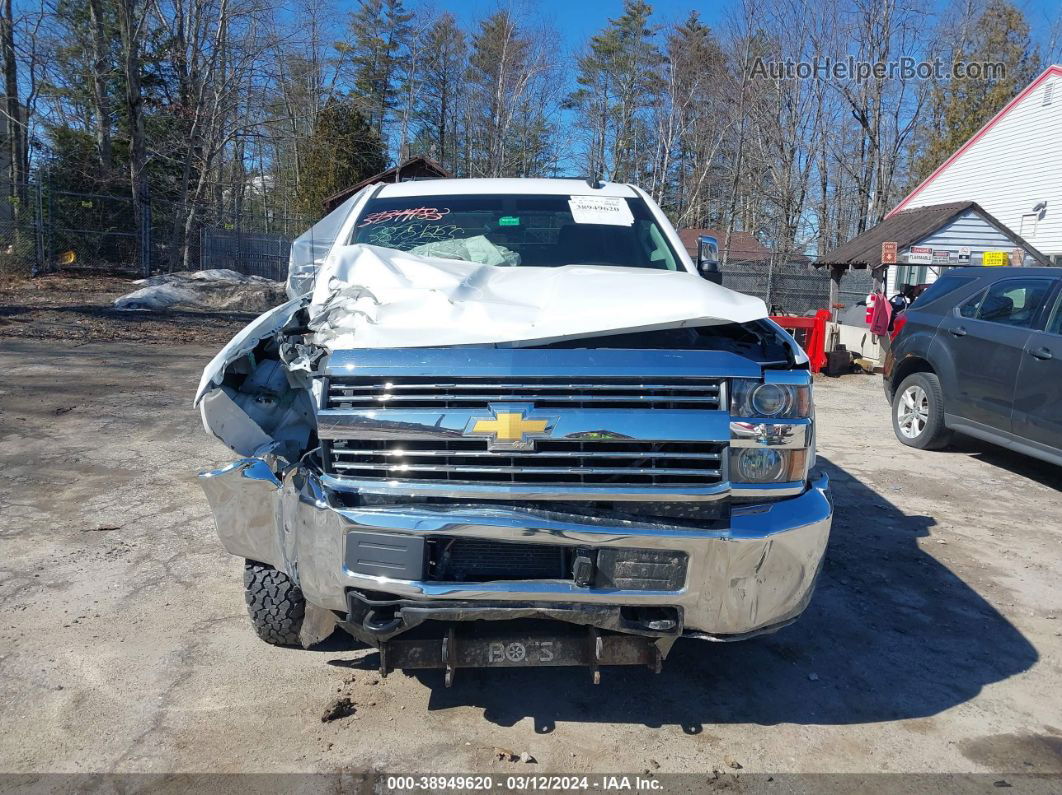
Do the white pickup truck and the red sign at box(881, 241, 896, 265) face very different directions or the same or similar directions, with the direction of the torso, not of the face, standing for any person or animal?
same or similar directions

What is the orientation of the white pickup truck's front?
toward the camera

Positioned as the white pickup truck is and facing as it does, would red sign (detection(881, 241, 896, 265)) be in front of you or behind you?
behind

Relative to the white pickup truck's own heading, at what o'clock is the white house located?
The white house is roughly at 7 o'clock from the white pickup truck.

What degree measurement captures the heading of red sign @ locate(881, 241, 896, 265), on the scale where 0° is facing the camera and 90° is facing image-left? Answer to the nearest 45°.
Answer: approximately 0°

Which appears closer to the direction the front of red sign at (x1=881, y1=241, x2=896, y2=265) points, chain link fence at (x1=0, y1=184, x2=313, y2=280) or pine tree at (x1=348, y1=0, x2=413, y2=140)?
the chain link fence

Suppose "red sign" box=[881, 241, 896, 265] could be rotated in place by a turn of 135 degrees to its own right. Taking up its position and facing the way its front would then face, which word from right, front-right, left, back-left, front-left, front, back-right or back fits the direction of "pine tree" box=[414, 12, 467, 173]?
front

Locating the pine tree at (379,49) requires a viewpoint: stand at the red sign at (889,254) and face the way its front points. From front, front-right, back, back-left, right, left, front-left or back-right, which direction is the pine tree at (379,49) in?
back-right

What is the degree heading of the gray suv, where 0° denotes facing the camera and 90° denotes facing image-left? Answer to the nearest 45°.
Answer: approximately 315°

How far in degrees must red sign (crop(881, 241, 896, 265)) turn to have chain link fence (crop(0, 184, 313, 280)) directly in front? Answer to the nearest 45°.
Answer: approximately 90° to its right

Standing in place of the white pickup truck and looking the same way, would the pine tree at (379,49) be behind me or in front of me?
behind

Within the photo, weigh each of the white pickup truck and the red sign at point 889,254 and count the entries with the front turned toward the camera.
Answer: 2
